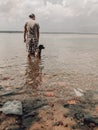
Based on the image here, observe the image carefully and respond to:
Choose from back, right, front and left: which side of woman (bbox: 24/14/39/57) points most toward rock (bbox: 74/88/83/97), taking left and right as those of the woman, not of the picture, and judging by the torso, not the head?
back

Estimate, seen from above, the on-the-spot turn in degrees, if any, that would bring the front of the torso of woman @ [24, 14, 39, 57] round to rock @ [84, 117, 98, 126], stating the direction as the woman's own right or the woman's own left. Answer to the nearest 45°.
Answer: approximately 180°

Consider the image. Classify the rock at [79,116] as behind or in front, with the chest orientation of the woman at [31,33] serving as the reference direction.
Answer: behind

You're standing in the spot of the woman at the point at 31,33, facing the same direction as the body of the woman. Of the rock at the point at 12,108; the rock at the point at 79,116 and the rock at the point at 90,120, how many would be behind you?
3

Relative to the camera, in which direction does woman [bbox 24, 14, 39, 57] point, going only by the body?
away from the camera

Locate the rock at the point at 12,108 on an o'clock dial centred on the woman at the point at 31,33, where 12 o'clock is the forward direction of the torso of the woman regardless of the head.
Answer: The rock is roughly at 6 o'clock from the woman.
